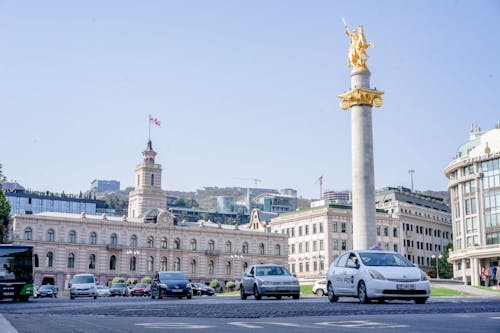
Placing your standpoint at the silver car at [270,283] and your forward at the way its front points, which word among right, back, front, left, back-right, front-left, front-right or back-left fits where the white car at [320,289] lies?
back-left

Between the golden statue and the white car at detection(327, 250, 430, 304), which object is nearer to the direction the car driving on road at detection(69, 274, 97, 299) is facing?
the white car

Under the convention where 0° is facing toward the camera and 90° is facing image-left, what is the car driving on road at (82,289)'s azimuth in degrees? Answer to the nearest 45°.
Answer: approximately 0°

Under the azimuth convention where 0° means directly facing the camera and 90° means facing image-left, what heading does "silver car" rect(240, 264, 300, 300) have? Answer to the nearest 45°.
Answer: approximately 315°

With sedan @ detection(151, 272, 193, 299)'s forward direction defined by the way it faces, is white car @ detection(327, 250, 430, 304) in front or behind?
in front

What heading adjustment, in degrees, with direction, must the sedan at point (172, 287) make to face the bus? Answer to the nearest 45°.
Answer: approximately 135° to its right

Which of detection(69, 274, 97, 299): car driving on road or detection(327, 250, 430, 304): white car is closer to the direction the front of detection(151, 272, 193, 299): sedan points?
the white car
